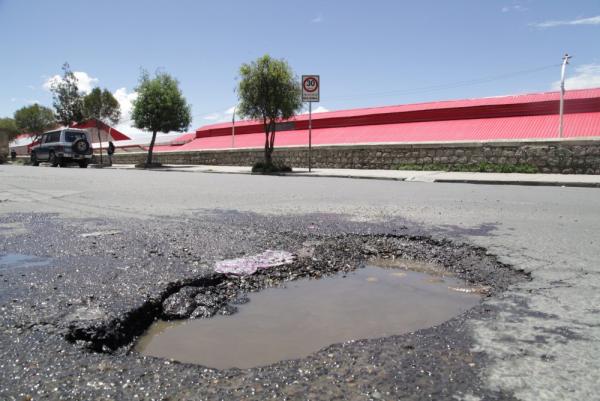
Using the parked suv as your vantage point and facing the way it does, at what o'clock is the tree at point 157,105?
The tree is roughly at 5 o'clock from the parked suv.

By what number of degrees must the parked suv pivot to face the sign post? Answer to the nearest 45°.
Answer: approximately 180°

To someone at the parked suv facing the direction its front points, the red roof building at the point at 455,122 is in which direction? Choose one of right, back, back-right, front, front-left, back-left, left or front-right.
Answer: back

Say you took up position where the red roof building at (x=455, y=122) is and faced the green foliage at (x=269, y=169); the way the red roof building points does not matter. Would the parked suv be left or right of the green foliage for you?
right

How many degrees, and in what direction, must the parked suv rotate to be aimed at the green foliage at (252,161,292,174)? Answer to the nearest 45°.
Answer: approximately 180°

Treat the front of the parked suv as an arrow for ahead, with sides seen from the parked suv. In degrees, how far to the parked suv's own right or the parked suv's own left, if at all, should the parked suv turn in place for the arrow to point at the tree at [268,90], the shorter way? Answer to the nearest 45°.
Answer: approximately 180°

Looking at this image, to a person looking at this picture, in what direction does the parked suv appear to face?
facing away from the viewer and to the left of the viewer

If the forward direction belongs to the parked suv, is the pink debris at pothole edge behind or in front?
behind
